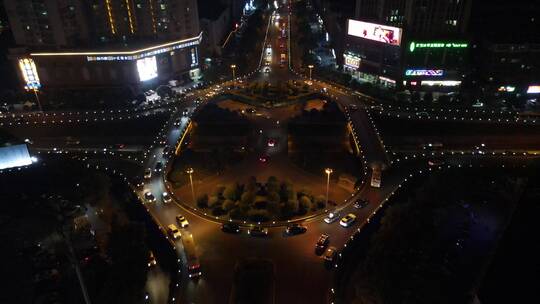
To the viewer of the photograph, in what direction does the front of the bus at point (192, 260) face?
facing the viewer

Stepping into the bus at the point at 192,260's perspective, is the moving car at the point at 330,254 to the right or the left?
on its left

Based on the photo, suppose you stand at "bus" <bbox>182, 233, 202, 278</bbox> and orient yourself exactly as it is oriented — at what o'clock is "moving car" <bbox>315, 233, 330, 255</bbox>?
The moving car is roughly at 9 o'clock from the bus.

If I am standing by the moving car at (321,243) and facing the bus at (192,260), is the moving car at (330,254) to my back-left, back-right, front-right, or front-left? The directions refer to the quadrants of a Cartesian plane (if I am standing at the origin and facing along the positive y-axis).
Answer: back-left
